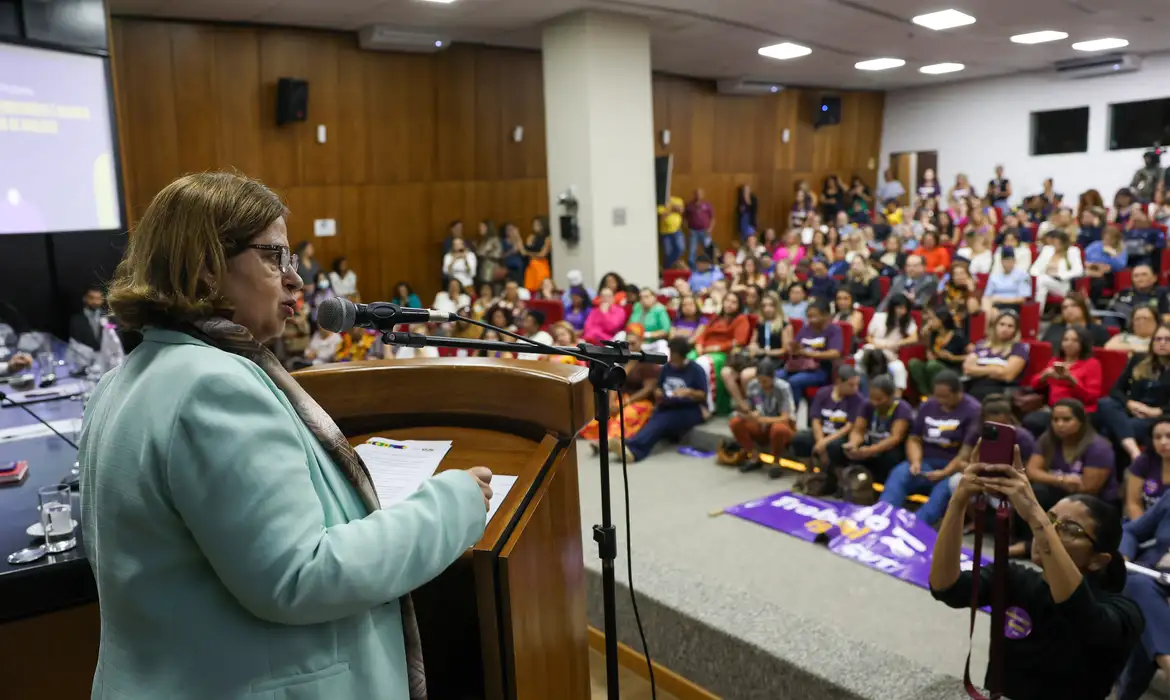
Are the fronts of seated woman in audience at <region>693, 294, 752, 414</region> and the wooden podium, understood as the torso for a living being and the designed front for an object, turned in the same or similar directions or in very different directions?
very different directions

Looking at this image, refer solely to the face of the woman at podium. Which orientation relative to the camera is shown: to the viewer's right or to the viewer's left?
to the viewer's right

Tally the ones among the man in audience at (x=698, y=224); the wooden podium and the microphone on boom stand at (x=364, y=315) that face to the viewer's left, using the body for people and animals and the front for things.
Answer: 1

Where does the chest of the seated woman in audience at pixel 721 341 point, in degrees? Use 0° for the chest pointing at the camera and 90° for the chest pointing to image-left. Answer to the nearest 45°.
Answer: approximately 45°

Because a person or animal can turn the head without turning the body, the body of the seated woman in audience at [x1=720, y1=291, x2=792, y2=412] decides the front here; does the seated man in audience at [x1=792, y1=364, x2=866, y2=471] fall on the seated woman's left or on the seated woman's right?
on the seated woman's left

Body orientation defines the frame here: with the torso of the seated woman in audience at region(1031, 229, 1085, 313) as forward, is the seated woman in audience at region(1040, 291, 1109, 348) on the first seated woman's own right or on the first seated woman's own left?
on the first seated woman's own left

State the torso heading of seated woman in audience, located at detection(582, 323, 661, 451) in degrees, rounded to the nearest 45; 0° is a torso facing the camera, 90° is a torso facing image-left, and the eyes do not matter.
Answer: approximately 45°

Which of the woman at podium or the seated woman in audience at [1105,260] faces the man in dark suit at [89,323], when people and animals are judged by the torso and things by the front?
the seated woman in audience

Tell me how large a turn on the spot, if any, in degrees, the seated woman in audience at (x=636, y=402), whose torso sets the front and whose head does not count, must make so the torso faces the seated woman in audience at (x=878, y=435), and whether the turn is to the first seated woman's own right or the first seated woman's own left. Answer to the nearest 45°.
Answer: approximately 90° to the first seated woman's own left

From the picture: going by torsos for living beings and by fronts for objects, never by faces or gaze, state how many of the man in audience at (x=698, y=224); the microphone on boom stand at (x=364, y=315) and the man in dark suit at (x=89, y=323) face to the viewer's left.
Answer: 1

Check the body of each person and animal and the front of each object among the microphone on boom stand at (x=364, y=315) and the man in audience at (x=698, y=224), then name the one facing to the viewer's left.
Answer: the microphone on boom stand

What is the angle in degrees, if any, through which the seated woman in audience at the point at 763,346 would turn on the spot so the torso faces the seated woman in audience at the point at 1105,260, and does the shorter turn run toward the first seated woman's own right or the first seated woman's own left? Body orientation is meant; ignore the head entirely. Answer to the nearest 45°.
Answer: approximately 180°
